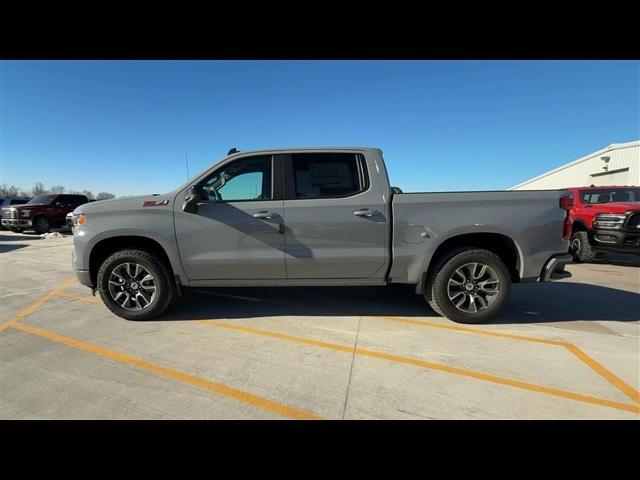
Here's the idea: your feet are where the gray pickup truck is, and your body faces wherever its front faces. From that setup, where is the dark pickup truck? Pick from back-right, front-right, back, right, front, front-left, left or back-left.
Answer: front-right

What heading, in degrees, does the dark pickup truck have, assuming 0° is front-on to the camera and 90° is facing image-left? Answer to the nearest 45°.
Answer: approximately 45°

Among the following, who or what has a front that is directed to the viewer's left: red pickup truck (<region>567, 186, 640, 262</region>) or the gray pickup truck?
the gray pickup truck

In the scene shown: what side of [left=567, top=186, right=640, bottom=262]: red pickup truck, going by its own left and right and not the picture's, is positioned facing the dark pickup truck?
right

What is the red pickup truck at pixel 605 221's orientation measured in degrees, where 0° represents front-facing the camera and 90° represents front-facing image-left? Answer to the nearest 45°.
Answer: approximately 315°

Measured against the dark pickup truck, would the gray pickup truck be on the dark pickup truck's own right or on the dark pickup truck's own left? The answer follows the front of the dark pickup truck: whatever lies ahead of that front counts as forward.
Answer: on the dark pickup truck's own left

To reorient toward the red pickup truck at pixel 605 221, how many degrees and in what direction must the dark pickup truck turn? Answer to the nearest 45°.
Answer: approximately 90° to its left

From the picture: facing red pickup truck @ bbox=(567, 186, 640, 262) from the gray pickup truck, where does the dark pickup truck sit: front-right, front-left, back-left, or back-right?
back-left

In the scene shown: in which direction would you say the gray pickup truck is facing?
to the viewer's left

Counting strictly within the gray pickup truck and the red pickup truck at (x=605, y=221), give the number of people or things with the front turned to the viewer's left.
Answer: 1

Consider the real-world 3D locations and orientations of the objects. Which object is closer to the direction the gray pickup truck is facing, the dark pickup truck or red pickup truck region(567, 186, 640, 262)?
the dark pickup truck

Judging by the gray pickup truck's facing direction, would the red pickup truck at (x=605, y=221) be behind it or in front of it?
behind
